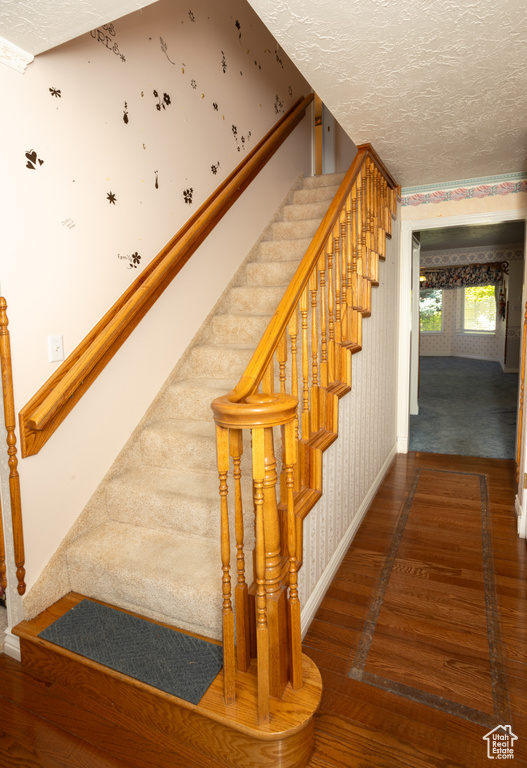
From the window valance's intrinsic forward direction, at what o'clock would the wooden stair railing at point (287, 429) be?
The wooden stair railing is roughly at 12 o'clock from the window valance.

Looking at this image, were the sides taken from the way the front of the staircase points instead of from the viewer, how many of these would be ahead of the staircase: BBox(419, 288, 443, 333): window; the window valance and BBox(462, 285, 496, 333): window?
0

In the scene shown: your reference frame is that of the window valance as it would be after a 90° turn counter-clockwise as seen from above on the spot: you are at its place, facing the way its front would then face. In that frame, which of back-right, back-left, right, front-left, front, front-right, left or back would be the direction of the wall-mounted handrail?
right

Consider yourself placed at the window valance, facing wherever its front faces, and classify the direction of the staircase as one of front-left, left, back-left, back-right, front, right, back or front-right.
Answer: front

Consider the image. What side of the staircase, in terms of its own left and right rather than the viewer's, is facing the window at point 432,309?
back

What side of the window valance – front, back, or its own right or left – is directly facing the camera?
front

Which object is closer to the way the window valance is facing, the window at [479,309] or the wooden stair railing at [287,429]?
the wooden stair railing

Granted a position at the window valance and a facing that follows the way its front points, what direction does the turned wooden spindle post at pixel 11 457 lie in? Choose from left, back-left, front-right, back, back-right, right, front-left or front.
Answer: front

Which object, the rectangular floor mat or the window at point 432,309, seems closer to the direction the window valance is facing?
the rectangular floor mat

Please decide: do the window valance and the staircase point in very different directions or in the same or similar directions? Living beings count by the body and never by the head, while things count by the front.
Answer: same or similar directions

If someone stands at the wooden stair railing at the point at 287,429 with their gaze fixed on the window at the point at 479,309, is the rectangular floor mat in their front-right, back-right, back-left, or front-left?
back-left

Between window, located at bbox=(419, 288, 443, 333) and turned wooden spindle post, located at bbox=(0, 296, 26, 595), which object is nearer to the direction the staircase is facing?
the turned wooden spindle post

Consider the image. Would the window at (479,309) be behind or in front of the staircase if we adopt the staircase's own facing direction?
behind

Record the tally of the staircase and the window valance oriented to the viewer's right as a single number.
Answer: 0

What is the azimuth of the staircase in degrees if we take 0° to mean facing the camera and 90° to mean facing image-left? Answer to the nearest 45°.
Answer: approximately 45°
